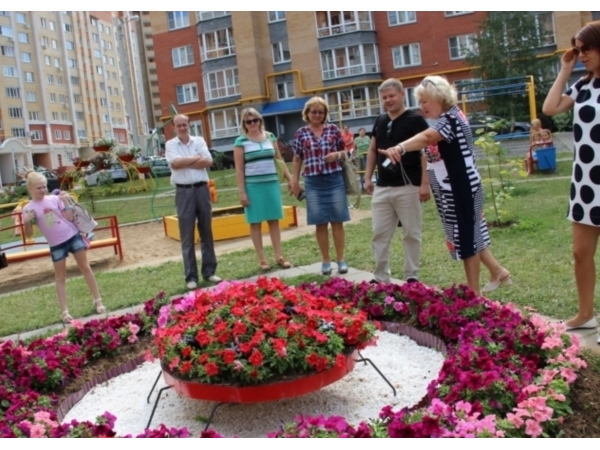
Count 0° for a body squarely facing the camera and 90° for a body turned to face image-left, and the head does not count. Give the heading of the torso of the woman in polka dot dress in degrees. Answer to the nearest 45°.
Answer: approximately 45°

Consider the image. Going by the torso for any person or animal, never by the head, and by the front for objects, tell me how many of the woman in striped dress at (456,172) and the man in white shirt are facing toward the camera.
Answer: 1

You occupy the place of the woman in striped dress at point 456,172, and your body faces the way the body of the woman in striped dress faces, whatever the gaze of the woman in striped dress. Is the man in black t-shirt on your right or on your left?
on your right

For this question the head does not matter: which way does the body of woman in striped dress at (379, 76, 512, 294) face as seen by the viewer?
to the viewer's left

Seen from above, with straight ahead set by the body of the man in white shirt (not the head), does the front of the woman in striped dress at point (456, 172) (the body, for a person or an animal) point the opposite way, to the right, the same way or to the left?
to the right

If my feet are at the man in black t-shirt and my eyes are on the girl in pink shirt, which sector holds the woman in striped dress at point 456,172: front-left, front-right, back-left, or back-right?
back-left

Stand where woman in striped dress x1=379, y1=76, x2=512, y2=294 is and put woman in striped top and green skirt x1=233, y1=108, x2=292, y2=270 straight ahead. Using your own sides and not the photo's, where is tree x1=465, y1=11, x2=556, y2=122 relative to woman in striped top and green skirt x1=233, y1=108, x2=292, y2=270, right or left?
right

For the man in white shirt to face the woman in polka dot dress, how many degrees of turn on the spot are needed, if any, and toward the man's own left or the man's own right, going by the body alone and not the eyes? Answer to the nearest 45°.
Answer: approximately 45° to the man's own left

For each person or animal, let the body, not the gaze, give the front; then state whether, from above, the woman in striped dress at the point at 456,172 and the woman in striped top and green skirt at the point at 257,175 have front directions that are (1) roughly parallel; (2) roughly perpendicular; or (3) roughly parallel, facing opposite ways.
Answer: roughly perpendicular
